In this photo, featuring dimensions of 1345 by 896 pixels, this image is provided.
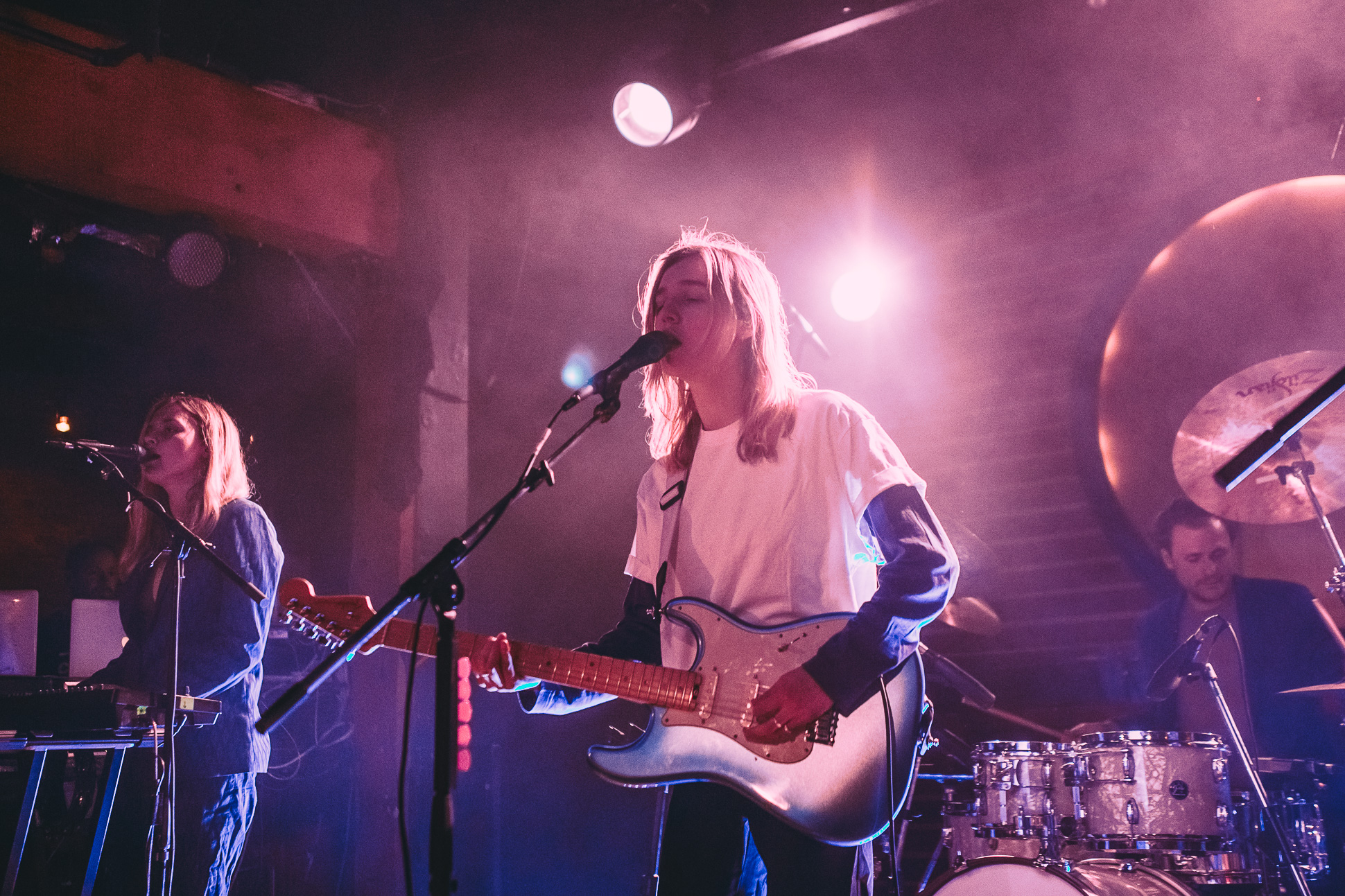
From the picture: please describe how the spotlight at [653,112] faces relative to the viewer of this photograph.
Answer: facing the viewer and to the left of the viewer

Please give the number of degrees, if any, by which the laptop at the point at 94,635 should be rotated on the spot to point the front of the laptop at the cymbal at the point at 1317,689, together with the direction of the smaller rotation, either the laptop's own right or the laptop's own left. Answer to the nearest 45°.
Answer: approximately 135° to the laptop's own right

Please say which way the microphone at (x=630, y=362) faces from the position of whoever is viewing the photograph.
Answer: facing to the right of the viewer

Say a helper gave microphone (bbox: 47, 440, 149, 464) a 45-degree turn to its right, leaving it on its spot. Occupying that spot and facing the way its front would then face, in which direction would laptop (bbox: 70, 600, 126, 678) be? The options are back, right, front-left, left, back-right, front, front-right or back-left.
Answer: back-left

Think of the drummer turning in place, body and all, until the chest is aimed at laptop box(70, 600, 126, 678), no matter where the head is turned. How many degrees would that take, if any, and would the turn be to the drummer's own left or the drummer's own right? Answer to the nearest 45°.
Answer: approximately 45° to the drummer's own right

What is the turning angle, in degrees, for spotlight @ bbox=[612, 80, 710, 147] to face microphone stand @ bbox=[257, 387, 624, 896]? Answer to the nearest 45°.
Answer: approximately 45° to its left

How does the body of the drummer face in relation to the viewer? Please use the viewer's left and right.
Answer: facing the viewer

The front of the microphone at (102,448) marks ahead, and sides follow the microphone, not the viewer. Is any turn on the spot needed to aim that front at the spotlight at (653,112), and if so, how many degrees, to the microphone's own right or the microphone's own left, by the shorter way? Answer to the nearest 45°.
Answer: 0° — it already faces it

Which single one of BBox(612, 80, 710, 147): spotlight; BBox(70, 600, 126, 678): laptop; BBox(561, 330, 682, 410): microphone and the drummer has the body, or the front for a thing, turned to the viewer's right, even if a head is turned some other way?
the microphone

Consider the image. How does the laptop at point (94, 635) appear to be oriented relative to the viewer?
away from the camera

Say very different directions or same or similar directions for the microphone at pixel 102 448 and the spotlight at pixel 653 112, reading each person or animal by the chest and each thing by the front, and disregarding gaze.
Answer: very different directions

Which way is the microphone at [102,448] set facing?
to the viewer's right
